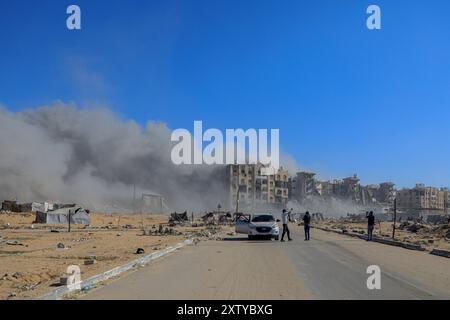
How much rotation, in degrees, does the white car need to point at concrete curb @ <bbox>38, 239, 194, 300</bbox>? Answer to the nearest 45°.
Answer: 0° — it already faces it

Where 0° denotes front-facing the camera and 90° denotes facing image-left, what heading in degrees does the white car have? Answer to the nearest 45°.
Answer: approximately 0°
